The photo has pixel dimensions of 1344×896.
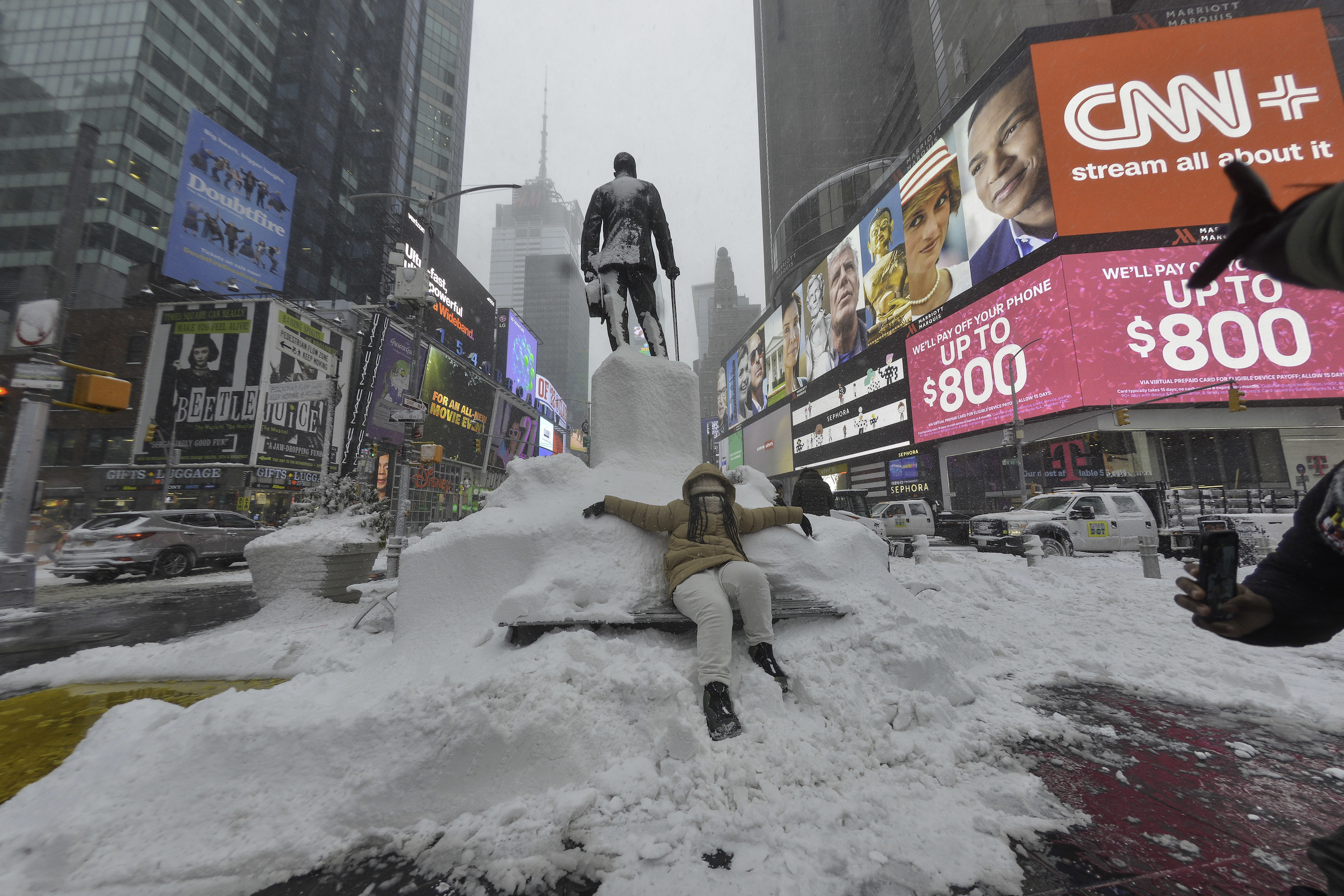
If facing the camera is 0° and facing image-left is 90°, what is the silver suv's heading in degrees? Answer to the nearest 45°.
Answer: approximately 225°

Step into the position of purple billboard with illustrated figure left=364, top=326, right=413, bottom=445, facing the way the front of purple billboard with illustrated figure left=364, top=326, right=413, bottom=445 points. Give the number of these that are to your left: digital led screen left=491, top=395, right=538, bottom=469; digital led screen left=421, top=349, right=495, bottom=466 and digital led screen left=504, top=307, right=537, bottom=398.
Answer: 3

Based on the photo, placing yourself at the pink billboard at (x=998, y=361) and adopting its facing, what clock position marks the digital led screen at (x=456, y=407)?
The digital led screen is roughly at 1 o'clock from the pink billboard.

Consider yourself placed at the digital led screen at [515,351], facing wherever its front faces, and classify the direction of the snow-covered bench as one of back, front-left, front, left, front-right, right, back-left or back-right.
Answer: front-right

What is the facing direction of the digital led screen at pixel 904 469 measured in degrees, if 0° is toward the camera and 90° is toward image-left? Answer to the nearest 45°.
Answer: approximately 45°

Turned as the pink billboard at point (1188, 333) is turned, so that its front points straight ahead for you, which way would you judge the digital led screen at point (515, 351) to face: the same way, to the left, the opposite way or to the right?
to the left

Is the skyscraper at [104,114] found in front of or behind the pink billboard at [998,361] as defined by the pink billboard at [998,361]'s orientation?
in front

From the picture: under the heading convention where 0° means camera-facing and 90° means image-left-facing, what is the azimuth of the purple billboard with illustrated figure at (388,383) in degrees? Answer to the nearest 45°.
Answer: approximately 315°

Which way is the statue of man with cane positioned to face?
away from the camera

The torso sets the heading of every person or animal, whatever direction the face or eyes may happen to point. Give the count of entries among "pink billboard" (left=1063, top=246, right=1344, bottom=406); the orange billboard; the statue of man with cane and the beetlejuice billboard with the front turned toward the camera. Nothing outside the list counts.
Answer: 3
